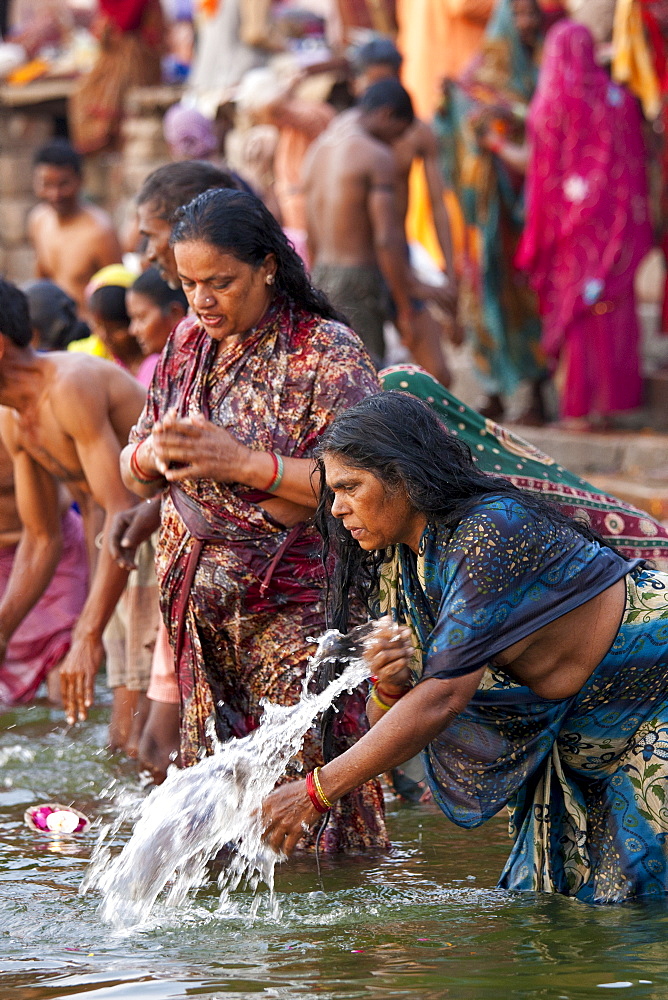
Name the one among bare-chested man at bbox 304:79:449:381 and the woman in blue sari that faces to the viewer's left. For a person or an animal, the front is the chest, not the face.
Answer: the woman in blue sari

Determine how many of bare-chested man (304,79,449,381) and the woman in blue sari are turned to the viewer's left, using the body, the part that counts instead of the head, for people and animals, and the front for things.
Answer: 1

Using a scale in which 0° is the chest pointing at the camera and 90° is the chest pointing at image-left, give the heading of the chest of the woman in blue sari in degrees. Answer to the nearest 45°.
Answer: approximately 90°

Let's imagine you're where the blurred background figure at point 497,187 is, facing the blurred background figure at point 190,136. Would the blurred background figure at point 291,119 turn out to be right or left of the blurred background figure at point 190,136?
right

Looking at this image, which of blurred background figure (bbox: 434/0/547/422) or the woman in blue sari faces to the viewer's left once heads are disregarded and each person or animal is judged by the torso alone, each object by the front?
the woman in blue sari

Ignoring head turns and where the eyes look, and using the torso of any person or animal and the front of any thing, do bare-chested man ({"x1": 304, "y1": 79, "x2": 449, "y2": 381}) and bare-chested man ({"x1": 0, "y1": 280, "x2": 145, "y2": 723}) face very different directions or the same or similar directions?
very different directions

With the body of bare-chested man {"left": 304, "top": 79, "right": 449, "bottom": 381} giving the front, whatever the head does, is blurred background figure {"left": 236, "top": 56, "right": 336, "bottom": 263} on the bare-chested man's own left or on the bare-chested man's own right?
on the bare-chested man's own left

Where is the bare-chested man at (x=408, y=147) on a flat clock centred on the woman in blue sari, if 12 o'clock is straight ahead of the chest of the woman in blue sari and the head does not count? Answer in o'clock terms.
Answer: The bare-chested man is roughly at 3 o'clock from the woman in blue sari.

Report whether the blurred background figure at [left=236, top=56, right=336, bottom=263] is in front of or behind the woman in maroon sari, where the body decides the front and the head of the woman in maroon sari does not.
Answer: behind

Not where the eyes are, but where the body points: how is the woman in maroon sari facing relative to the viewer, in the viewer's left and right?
facing the viewer and to the left of the viewer

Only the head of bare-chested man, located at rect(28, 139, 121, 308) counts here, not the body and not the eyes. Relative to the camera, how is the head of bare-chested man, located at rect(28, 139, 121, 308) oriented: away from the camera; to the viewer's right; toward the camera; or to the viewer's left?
toward the camera

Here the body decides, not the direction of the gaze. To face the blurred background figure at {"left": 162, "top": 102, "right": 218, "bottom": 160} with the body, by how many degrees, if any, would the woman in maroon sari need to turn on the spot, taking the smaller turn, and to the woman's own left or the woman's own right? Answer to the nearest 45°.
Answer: approximately 135° to the woman's own right

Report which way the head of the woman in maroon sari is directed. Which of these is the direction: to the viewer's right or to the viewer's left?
to the viewer's left

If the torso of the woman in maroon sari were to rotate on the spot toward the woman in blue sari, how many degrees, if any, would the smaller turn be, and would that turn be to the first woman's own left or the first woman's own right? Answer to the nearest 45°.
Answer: approximately 90° to the first woman's own left
